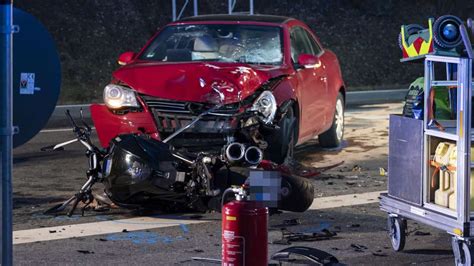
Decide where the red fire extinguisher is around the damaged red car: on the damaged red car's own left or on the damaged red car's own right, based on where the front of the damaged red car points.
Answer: on the damaged red car's own left

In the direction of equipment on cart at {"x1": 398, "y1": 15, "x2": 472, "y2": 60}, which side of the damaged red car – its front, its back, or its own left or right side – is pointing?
left

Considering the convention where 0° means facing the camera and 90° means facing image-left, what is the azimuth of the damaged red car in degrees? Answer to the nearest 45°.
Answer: approximately 45°

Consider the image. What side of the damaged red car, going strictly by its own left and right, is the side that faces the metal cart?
left

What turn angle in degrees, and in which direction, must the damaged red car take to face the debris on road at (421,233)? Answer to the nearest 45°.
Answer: approximately 90° to its left

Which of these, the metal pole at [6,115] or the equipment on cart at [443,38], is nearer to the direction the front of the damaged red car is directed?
the metal pole

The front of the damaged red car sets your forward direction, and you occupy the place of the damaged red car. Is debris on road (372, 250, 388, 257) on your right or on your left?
on your left

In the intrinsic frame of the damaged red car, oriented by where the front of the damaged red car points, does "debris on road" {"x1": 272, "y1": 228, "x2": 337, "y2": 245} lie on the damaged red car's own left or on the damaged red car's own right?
on the damaged red car's own left
